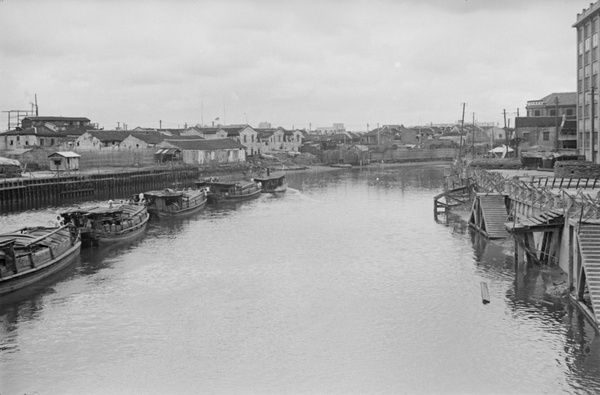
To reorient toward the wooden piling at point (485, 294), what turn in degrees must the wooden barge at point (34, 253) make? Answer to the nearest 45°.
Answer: approximately 90° to its right

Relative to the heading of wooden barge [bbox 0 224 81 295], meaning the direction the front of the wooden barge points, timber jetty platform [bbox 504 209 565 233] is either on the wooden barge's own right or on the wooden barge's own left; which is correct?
on the wooden barge's own right

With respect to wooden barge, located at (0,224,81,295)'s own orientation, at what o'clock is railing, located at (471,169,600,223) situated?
The railing is roughly at 2 o'clock from the wooden barge.

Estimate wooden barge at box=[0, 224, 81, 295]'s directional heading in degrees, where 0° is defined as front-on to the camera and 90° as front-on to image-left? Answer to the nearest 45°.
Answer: approximately 225°

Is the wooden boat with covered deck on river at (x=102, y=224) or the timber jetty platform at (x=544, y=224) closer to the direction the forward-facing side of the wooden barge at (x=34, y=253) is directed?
the wooden boat with covered deck on river

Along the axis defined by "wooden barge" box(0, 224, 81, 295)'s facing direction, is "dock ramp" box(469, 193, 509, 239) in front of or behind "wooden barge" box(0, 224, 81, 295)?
in front

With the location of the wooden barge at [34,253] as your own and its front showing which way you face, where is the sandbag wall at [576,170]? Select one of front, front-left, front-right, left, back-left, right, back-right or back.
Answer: front-right

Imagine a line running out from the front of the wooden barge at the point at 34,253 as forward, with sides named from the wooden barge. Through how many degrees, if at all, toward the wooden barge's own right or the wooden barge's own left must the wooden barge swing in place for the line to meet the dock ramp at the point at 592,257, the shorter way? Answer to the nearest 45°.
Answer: approximately 90° to the wooden barge's own right

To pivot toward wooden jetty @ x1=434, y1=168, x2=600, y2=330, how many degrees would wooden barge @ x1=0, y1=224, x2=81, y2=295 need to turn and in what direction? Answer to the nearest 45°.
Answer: approximately 90° to its right

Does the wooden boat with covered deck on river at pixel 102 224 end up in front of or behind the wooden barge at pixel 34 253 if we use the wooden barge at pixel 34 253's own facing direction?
in front
